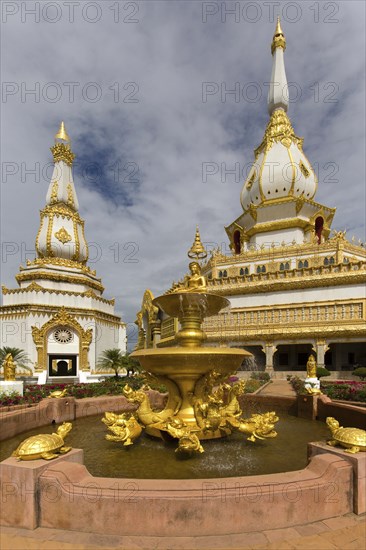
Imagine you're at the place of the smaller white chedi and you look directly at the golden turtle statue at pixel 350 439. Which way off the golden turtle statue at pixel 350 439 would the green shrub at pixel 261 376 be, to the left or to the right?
left

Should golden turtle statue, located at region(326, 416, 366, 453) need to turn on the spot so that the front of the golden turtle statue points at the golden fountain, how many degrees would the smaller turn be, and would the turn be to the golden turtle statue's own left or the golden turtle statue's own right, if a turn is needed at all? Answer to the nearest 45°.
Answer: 0° — it already faces it

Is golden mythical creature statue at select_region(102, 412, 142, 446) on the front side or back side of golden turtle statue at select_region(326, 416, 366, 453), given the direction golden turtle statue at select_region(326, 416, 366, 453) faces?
on the front side

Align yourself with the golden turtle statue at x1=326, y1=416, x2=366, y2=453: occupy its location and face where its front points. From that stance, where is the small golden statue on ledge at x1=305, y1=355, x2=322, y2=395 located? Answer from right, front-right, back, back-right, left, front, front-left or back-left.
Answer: front-right

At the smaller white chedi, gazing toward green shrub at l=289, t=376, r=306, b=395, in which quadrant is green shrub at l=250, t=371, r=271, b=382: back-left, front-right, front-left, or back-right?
front-left

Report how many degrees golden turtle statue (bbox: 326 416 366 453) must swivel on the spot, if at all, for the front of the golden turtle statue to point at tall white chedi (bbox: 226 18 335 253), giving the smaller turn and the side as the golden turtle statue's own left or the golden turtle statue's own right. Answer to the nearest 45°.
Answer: approximately 45° to the golden turtle statue's own right

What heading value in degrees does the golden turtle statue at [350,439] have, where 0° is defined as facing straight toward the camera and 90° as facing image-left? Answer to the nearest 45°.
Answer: approximately 135°

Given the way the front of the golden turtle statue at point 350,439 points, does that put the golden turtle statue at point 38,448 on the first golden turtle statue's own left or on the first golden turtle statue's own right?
on the first golden turtle statue's own left
